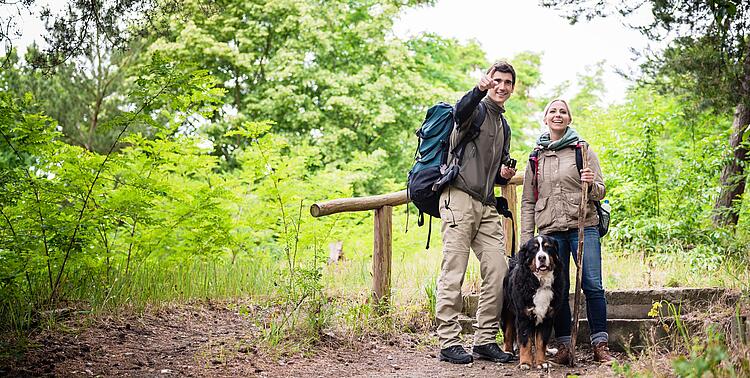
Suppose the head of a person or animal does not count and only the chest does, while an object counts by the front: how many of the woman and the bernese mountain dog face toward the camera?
2

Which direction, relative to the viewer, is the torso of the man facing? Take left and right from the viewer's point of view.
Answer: facing the viewer and to the right of the viewer

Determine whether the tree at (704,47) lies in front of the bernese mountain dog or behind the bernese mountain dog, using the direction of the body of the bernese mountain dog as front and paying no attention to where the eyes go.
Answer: behind

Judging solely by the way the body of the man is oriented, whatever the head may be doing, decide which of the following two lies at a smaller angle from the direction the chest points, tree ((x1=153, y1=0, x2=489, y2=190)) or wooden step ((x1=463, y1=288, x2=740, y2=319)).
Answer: the wooden step

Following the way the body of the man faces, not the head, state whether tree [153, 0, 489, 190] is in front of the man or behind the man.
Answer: behind

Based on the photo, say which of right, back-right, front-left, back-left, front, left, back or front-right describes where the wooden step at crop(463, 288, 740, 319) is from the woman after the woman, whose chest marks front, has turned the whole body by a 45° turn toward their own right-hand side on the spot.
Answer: back

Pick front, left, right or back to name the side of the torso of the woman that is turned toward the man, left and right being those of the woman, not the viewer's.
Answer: right

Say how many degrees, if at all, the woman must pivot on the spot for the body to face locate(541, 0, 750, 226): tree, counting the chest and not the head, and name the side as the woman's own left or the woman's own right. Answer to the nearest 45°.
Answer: approximately 135° to the woman's own left

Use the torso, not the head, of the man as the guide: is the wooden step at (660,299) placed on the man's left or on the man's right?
on the man's left

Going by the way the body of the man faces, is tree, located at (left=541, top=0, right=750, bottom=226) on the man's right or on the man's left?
on the man's left

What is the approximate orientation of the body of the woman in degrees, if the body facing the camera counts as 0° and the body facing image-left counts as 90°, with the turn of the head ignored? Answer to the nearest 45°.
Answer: approximately 0°

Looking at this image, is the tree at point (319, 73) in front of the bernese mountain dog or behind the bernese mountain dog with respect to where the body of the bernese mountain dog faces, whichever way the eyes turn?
behind

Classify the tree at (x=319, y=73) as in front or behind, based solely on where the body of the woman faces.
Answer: behind

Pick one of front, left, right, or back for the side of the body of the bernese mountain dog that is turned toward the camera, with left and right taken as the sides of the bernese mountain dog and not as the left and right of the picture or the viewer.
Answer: front
